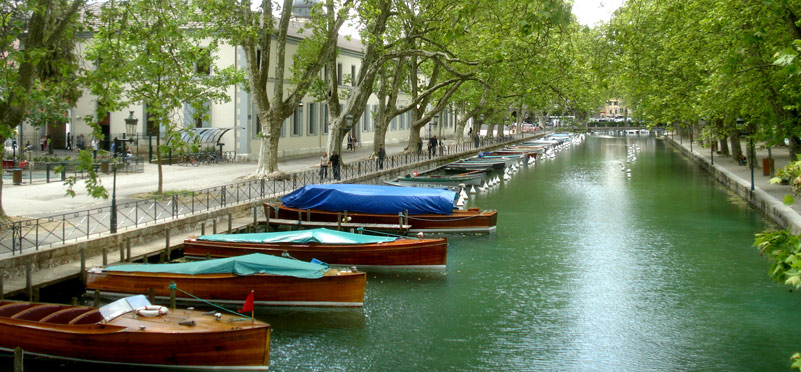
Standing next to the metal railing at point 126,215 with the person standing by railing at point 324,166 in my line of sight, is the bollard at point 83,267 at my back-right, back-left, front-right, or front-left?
back-right

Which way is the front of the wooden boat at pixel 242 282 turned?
to the viewer's right

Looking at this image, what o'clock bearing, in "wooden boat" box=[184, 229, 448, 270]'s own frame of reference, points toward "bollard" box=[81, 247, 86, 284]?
The bollard is roughly at 5 o'clock from the wooden boat.

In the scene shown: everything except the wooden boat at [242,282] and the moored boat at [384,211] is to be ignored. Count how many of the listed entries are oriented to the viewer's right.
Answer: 2

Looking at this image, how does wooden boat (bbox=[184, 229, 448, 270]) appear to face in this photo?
to the viewer's right

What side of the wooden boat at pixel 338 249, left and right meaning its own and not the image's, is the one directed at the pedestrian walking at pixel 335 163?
left

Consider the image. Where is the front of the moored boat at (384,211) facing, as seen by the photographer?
facing to the right of the viewer
